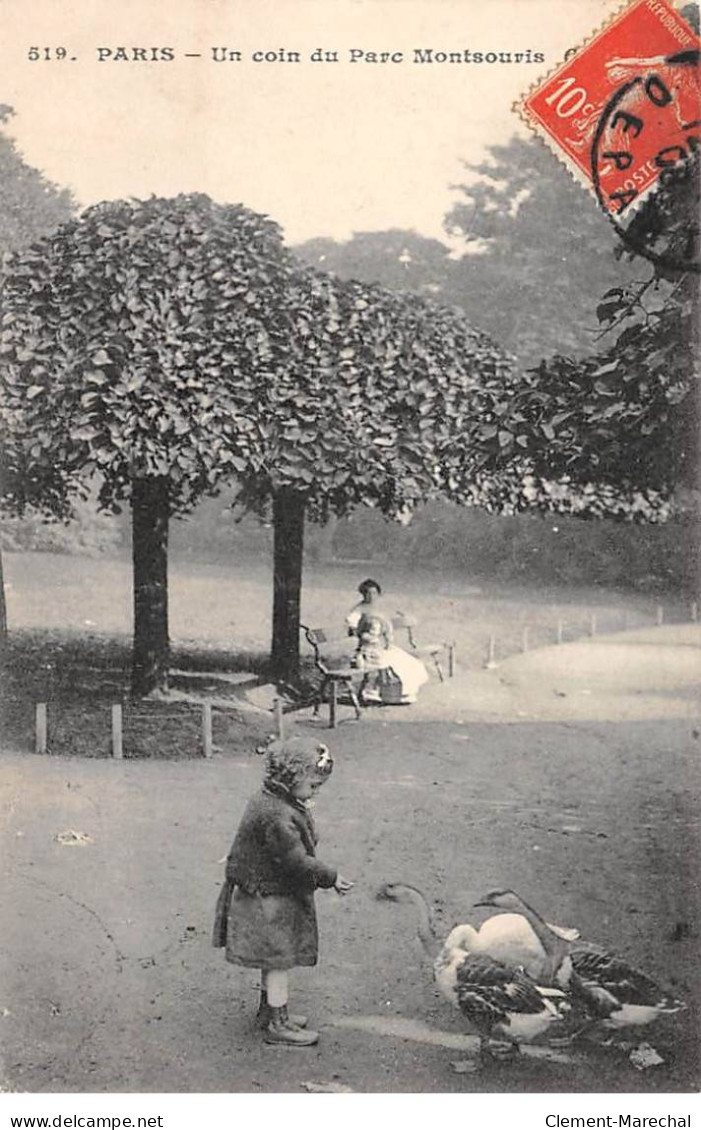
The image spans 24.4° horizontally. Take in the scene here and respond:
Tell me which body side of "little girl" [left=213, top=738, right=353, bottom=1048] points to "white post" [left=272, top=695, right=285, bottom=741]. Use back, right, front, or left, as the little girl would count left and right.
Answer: left

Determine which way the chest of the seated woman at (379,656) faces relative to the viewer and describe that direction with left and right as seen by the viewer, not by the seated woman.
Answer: facing the viewer and to the right of the viewer

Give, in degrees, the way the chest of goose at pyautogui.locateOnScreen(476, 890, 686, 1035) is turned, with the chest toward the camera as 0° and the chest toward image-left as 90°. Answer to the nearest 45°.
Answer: approximately 90°

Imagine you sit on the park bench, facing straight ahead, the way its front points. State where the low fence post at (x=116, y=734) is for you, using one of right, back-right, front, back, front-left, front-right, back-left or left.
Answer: back-right

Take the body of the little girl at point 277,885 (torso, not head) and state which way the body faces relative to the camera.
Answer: to the viewer's right

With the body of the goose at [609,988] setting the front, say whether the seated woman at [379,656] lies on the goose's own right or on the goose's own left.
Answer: on the goose's own right

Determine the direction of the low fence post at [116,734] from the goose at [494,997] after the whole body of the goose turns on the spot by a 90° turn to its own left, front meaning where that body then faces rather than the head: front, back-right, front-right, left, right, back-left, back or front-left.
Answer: back-right

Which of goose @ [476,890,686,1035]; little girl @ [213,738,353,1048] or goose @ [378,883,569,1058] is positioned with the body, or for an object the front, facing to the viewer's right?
the little girl

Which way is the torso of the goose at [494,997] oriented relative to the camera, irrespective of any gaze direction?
to the viewer's left
